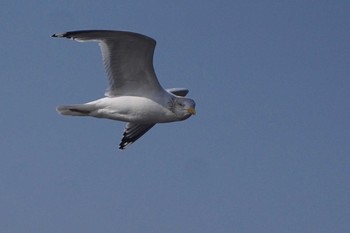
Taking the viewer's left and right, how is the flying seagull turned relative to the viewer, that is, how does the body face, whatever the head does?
facing to the right of the viewer
